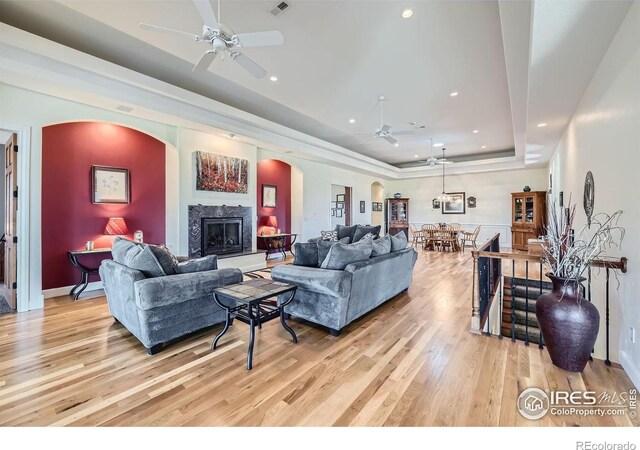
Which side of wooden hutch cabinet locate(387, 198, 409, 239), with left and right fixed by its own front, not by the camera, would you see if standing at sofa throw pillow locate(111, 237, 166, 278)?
front

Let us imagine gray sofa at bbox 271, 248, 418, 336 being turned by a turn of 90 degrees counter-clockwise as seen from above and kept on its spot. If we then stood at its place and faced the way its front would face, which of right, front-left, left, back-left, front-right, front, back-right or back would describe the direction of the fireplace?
right

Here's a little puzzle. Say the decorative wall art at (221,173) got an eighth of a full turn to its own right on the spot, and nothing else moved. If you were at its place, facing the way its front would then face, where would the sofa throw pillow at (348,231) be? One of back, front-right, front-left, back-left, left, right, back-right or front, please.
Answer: left

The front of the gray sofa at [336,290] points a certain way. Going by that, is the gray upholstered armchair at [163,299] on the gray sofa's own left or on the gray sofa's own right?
on the gray sofa's own left

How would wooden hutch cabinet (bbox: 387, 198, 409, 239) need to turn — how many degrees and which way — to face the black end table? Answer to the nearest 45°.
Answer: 0° — it already faces it

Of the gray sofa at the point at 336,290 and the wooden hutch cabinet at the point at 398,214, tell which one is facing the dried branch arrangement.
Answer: the wooden hutch cabinet

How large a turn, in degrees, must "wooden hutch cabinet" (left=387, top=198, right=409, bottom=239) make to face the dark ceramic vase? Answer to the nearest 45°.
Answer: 0° — it already faces it

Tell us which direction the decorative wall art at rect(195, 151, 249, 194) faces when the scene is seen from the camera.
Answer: facing the viewer and to the right of the viewer

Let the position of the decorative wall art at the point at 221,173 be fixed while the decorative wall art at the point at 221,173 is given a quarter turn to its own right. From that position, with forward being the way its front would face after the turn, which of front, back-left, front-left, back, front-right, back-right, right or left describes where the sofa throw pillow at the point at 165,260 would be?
front-left

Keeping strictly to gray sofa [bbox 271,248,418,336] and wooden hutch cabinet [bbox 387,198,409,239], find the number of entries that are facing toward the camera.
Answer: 1

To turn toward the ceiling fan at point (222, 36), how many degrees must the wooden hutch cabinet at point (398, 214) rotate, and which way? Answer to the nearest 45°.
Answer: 0° — it already faces it

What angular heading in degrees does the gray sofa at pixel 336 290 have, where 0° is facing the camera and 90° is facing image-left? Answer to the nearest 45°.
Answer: approximately 135°

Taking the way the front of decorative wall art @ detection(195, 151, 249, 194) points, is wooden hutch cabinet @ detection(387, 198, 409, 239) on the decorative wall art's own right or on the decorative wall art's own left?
on the decorative wall art's own left

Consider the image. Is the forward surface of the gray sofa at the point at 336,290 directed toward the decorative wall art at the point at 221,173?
yes
